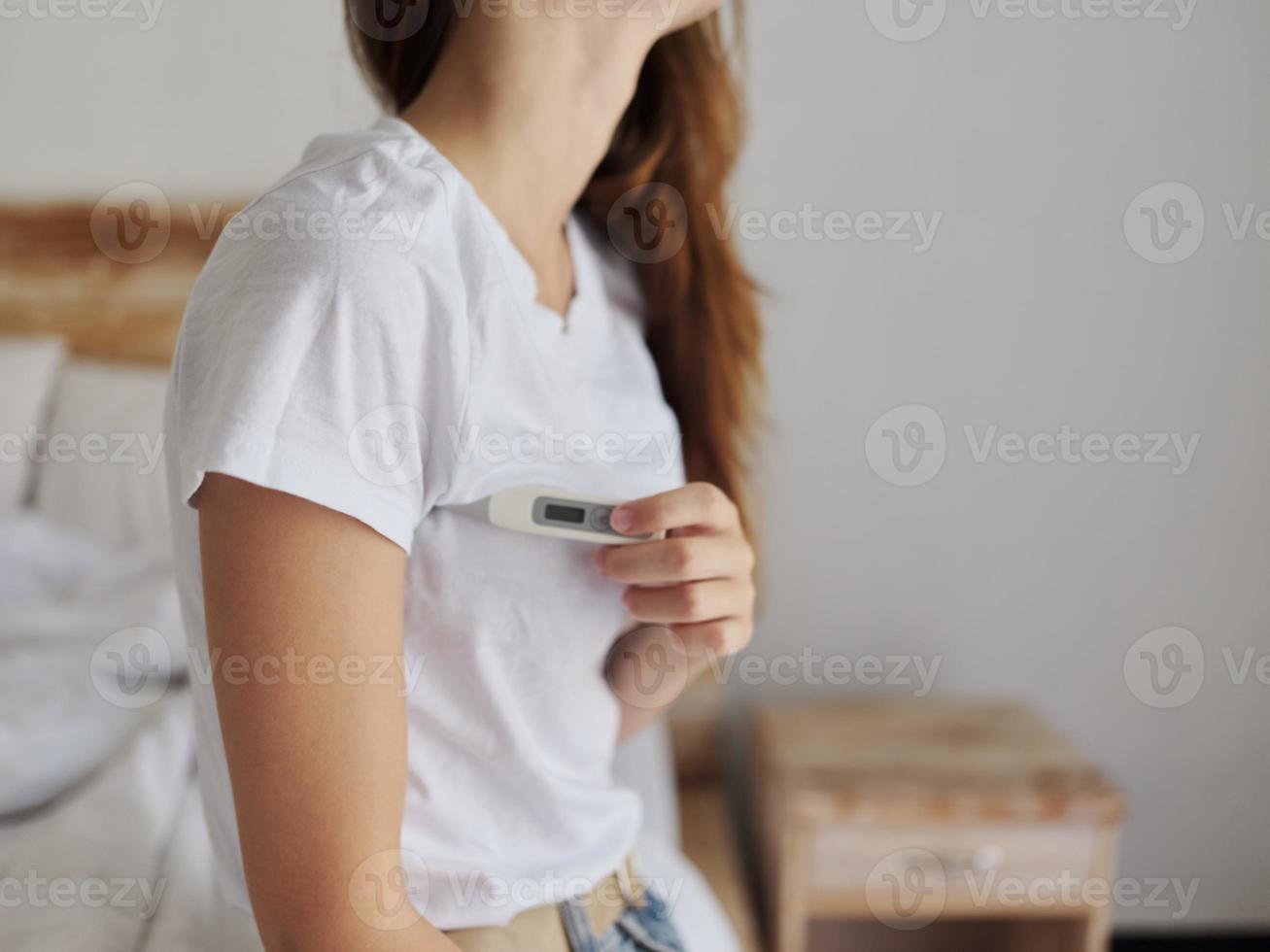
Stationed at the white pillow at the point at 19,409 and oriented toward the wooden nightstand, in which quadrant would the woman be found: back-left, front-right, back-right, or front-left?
front-right

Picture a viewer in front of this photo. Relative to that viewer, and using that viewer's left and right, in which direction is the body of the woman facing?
facing the viewer and to the right of the viewer

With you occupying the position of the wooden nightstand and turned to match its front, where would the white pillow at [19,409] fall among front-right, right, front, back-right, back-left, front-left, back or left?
right

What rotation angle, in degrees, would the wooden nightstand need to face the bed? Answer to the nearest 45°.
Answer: approximately 90° to its right

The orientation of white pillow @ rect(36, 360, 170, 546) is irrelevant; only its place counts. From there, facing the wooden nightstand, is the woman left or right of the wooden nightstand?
right

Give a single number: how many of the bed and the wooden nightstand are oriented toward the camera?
2

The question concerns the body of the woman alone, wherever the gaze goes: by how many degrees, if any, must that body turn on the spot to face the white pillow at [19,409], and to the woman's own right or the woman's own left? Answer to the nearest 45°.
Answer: approximately 180°

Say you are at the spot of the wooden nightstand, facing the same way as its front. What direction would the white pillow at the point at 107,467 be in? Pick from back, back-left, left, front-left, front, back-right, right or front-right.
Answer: right

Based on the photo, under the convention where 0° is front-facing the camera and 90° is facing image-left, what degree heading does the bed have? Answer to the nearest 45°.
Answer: approximately 0°

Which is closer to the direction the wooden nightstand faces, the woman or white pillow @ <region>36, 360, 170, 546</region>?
the woman

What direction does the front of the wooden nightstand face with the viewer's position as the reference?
facing the viewer
